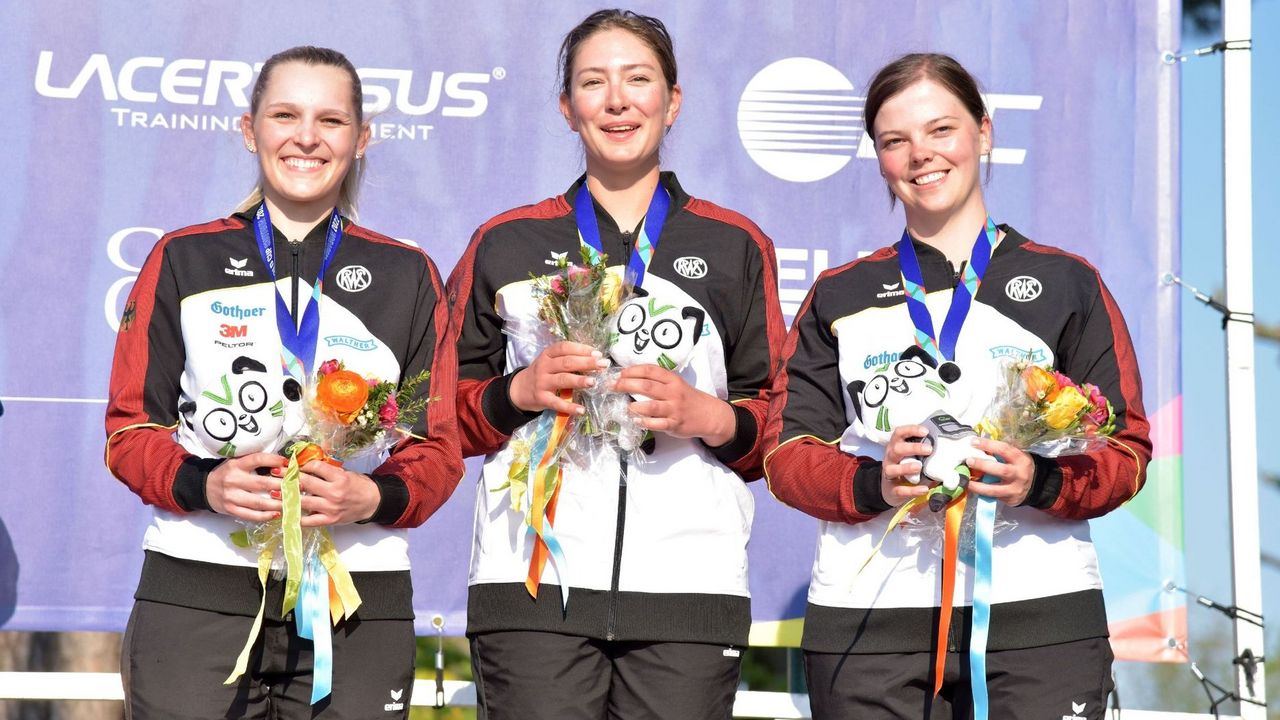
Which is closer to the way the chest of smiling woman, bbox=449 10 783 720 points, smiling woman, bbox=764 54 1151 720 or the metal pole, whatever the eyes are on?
the smiling woman

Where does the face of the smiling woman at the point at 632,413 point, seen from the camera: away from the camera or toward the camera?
toward the camera

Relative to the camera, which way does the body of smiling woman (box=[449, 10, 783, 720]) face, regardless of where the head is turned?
toward the camera

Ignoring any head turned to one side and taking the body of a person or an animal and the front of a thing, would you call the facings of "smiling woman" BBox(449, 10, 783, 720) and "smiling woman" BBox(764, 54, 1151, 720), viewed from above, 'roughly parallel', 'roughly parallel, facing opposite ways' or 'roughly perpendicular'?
roughly parallel

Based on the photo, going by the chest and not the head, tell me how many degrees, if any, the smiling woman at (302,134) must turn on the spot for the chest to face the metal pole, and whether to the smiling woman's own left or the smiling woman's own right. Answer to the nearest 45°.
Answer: approximately 90° to the smiling woman's own left

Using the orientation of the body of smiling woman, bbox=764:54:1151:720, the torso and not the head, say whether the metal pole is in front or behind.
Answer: behind

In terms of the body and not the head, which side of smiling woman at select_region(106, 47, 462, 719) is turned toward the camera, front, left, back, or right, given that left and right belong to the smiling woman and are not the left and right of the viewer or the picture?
front

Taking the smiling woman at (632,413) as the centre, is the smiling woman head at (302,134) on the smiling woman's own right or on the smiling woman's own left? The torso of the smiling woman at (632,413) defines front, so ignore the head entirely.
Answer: on the smiling woman's own right

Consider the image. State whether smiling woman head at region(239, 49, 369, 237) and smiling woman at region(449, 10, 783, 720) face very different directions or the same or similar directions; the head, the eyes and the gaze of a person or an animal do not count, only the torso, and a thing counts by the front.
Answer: same or similar directions

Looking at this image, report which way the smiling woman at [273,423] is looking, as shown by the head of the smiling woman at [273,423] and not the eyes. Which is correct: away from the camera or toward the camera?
toward the camera
